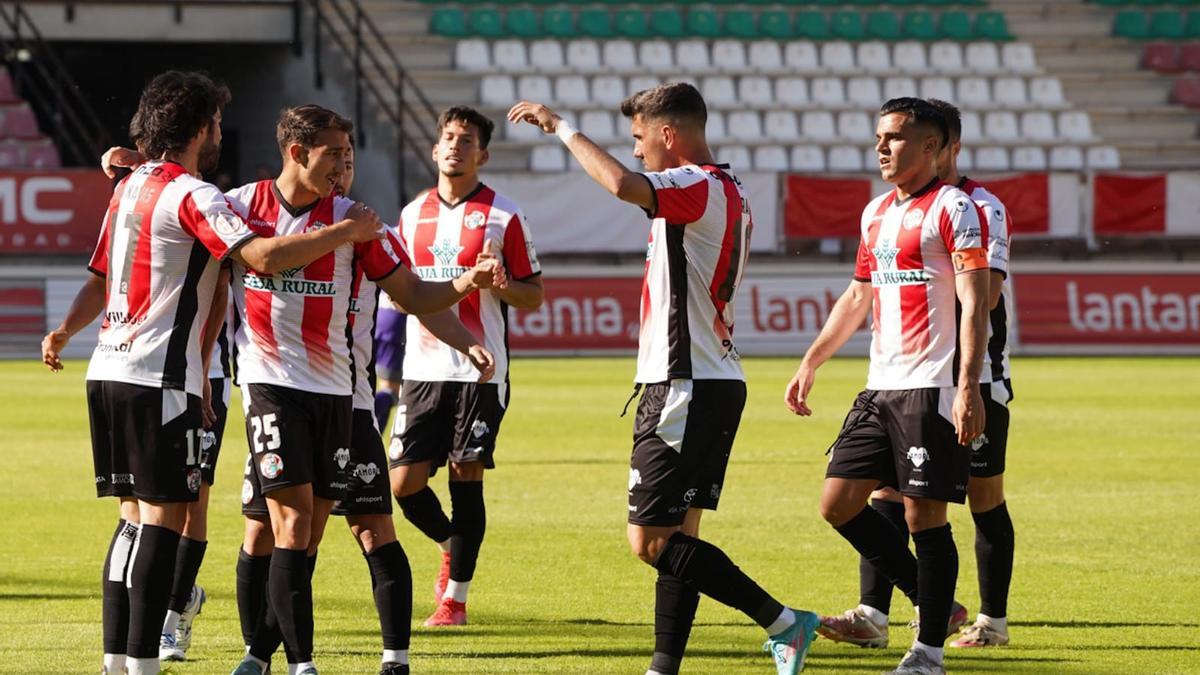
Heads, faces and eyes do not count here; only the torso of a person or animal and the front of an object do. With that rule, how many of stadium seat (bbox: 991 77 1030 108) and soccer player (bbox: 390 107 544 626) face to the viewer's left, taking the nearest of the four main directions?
0

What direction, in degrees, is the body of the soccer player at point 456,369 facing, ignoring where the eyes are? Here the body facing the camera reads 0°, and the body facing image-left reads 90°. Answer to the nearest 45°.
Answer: approximately 0°

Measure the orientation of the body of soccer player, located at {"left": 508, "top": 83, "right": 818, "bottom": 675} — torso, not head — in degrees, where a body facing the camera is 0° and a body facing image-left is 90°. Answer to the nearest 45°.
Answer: approximately 90°

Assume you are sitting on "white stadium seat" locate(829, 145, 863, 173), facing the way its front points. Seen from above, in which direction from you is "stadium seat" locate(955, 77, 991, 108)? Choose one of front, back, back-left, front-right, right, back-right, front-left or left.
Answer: back-left

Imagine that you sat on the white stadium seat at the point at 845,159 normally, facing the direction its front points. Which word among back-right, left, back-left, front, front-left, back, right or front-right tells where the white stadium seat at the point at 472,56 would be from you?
right

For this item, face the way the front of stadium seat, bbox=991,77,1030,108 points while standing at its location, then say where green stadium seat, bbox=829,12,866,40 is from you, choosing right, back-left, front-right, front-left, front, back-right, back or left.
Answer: right

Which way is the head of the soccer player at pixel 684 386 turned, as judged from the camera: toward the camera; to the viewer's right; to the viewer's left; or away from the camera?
to the viewer's left
